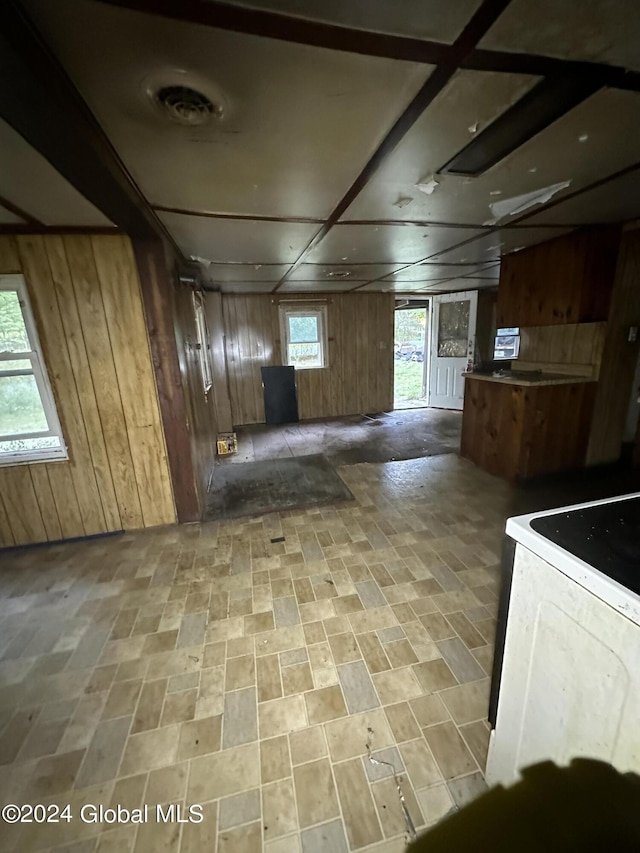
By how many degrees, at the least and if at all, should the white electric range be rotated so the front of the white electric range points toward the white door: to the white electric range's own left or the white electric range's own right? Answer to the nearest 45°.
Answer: approximately 45° to the white electric range's own right

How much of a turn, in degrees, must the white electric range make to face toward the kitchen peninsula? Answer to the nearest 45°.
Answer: approximately 45° to its right

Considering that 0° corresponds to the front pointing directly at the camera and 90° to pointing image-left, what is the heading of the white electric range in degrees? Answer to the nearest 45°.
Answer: approximately 135°
